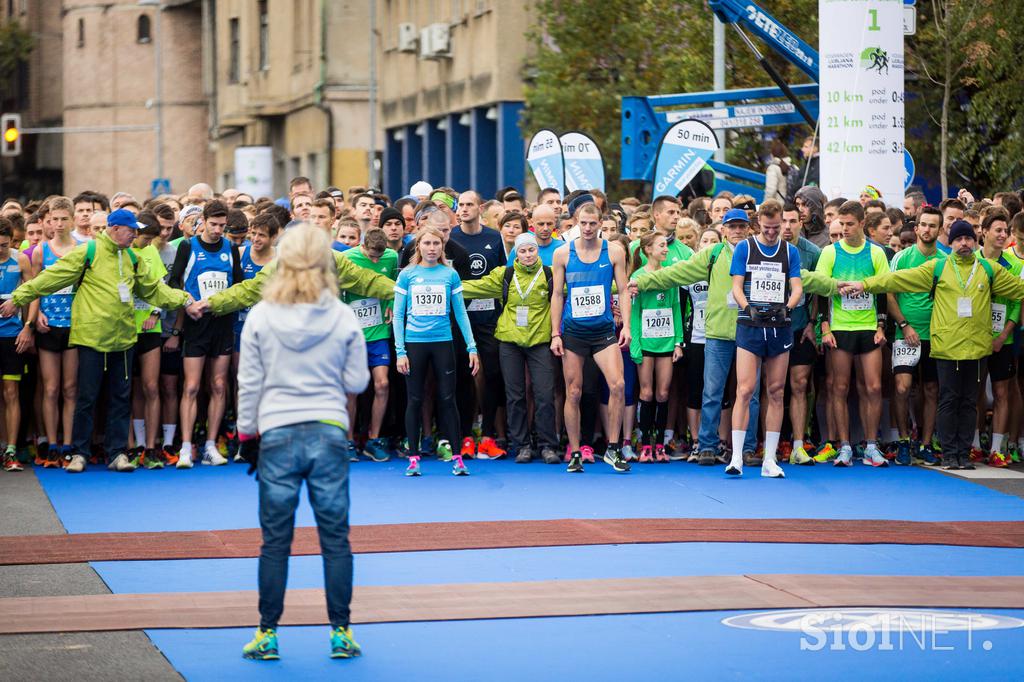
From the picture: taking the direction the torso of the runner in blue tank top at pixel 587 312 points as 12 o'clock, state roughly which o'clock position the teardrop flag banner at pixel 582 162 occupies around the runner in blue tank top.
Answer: The teardrop flag banner is roughly at 6 o'clock from the runner in blue tank top.

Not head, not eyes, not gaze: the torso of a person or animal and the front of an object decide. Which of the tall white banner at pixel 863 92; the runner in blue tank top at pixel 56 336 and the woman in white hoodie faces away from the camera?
the woman in white hoodie

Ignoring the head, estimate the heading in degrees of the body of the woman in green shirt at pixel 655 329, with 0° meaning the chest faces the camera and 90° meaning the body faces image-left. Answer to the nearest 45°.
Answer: approximately 0°

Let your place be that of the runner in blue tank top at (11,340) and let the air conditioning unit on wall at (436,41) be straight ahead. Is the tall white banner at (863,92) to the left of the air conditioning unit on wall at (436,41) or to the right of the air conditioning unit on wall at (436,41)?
right

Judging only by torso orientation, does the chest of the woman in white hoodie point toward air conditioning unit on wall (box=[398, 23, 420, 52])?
yes

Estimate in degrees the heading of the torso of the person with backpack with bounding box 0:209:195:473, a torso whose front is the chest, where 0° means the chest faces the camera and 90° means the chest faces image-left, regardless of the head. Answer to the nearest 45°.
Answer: approximately 315°

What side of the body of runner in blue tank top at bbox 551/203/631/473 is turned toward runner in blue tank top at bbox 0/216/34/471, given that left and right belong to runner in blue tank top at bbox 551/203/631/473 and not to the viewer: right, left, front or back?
right

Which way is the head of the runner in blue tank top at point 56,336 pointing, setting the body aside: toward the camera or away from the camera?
toward the camera

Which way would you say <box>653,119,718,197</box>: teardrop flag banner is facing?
toward the camera

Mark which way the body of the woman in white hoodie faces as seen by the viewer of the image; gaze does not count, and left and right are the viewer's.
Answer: facing away from the viewer

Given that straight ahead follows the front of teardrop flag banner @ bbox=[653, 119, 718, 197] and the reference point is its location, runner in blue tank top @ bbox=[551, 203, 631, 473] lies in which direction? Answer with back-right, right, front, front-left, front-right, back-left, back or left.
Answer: front

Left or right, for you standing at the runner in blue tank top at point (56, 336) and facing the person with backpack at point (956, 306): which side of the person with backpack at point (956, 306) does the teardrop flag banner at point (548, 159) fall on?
left

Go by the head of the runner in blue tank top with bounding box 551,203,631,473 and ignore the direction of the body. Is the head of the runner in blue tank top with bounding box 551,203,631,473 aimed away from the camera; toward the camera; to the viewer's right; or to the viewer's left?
toward the camera

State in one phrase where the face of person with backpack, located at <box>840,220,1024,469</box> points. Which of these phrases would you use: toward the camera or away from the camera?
toward the camera

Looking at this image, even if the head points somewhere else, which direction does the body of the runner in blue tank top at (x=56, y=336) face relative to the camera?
toward the camera
